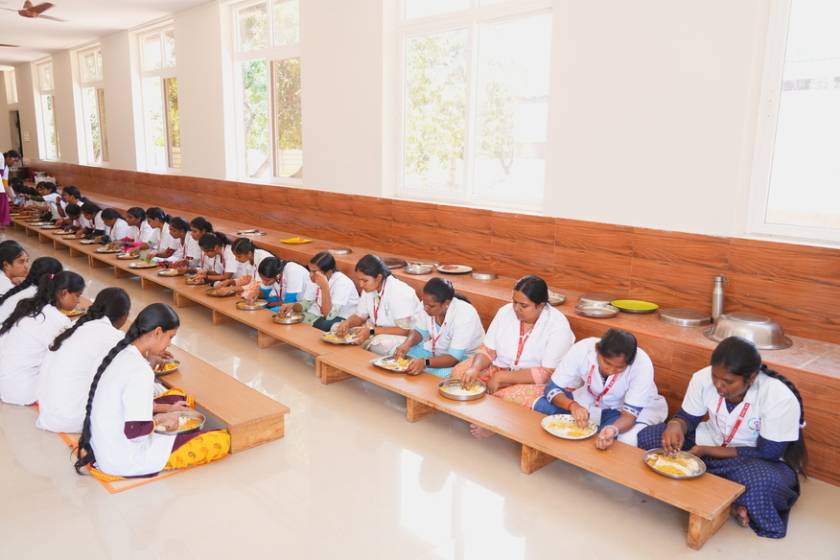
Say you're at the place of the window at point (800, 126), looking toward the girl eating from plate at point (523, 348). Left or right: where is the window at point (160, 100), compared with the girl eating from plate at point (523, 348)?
right

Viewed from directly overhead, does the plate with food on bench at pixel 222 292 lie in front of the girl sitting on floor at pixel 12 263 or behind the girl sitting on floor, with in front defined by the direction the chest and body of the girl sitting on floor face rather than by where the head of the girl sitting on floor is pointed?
in front

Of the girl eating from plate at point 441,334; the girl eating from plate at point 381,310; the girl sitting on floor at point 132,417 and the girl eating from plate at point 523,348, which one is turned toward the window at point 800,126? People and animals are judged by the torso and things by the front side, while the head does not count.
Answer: the girl sitting on floor

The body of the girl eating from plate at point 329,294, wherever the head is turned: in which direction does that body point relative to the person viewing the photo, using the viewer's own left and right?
facing the viewer and to the left of the viewer

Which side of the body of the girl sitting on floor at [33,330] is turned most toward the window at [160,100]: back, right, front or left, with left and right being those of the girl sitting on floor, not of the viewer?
left

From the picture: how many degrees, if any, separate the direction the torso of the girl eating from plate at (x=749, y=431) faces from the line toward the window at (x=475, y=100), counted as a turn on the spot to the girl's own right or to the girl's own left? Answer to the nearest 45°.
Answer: approximately 90° to the girl's own right

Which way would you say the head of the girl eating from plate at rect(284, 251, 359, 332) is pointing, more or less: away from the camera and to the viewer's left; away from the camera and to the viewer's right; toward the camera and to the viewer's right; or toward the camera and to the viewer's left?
toward the camera and to the viewer's left

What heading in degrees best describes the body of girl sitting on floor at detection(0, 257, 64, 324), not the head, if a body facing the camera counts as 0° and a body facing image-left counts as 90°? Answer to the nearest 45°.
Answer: approximately 270°

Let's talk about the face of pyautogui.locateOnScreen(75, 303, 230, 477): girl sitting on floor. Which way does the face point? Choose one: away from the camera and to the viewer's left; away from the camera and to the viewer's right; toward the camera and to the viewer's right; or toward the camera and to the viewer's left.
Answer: away from the camera and to the viewer's right

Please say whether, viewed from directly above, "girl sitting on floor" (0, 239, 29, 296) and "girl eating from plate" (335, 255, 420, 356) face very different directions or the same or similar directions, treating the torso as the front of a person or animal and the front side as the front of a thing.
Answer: very different directions

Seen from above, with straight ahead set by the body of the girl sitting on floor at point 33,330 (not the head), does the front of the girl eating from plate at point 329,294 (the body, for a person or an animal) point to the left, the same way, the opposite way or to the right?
the opposite way

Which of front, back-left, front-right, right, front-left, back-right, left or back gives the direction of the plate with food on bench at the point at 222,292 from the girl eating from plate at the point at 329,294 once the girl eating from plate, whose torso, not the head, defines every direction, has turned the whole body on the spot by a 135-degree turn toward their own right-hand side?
front-left

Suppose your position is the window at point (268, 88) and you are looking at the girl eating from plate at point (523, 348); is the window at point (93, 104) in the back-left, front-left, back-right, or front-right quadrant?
back-right

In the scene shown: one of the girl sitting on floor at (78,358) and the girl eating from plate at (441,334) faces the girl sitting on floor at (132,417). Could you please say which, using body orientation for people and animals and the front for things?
the girl eating from plate

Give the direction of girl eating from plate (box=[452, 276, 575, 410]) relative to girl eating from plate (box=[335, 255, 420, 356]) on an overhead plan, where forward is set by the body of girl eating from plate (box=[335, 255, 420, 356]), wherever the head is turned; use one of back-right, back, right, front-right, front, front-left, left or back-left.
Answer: left

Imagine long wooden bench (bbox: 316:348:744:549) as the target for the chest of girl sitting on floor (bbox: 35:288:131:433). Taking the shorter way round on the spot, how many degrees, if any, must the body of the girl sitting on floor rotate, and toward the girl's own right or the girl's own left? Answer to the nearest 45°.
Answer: approximately 90° to the girl's own right

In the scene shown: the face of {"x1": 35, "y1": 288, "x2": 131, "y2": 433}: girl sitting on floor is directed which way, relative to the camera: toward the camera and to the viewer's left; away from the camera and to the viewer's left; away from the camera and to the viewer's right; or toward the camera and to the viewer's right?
away from the camera and to the viewer's right

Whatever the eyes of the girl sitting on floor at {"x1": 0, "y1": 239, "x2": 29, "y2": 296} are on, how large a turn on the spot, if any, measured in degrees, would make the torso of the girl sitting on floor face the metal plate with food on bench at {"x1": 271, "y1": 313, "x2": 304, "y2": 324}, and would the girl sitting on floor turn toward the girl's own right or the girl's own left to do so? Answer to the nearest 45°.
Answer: approximately 45° to the girl's own right
